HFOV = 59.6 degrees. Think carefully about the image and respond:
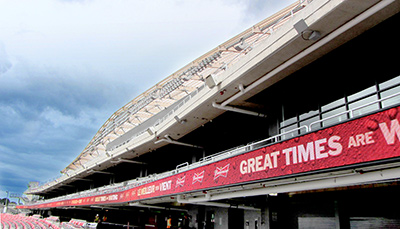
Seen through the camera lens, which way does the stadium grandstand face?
facing the viewer and to the left of the viewer
